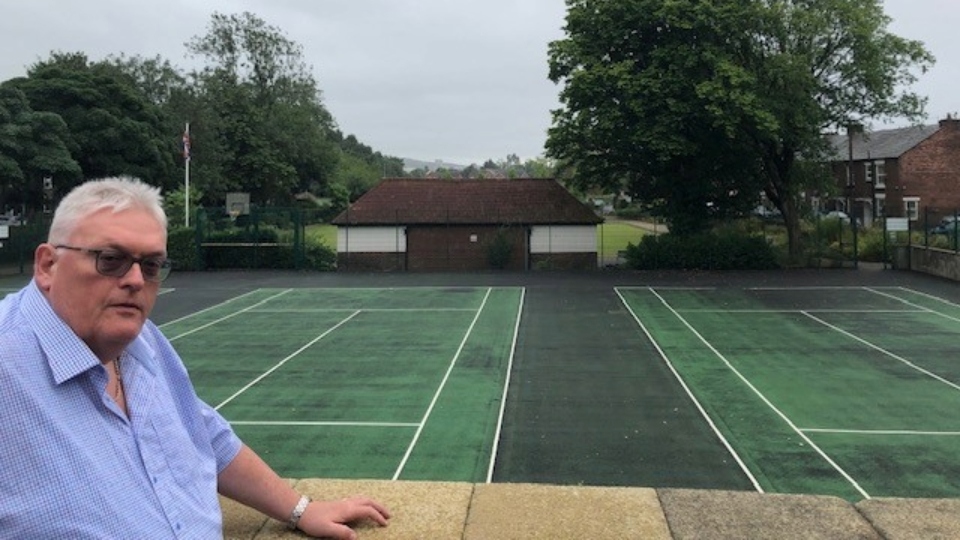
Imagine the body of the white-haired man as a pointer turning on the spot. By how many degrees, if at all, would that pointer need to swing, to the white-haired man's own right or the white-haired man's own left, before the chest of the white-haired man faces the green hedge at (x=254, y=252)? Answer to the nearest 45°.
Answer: approximately 135° to the white-haired man's own left

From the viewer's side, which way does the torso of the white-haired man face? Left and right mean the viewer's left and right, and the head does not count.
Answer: facing the viewer and to the right of the viewer

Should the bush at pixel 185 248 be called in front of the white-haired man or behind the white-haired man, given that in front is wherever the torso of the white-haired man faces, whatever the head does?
behind

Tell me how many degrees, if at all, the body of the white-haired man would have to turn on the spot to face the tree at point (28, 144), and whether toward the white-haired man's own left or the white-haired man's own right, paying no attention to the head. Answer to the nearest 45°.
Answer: approximately 135° to the white-haired man's own left

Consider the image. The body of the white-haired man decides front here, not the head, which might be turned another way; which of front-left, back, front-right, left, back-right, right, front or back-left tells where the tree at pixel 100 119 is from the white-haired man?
back-left

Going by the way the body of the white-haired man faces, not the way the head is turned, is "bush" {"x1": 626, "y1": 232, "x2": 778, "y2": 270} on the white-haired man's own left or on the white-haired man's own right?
on the white-haired man's own left

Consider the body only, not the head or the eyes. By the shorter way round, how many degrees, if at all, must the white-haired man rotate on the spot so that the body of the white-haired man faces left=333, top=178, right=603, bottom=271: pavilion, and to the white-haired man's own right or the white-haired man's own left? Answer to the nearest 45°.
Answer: approximately 135° to the white-haired man's own left
